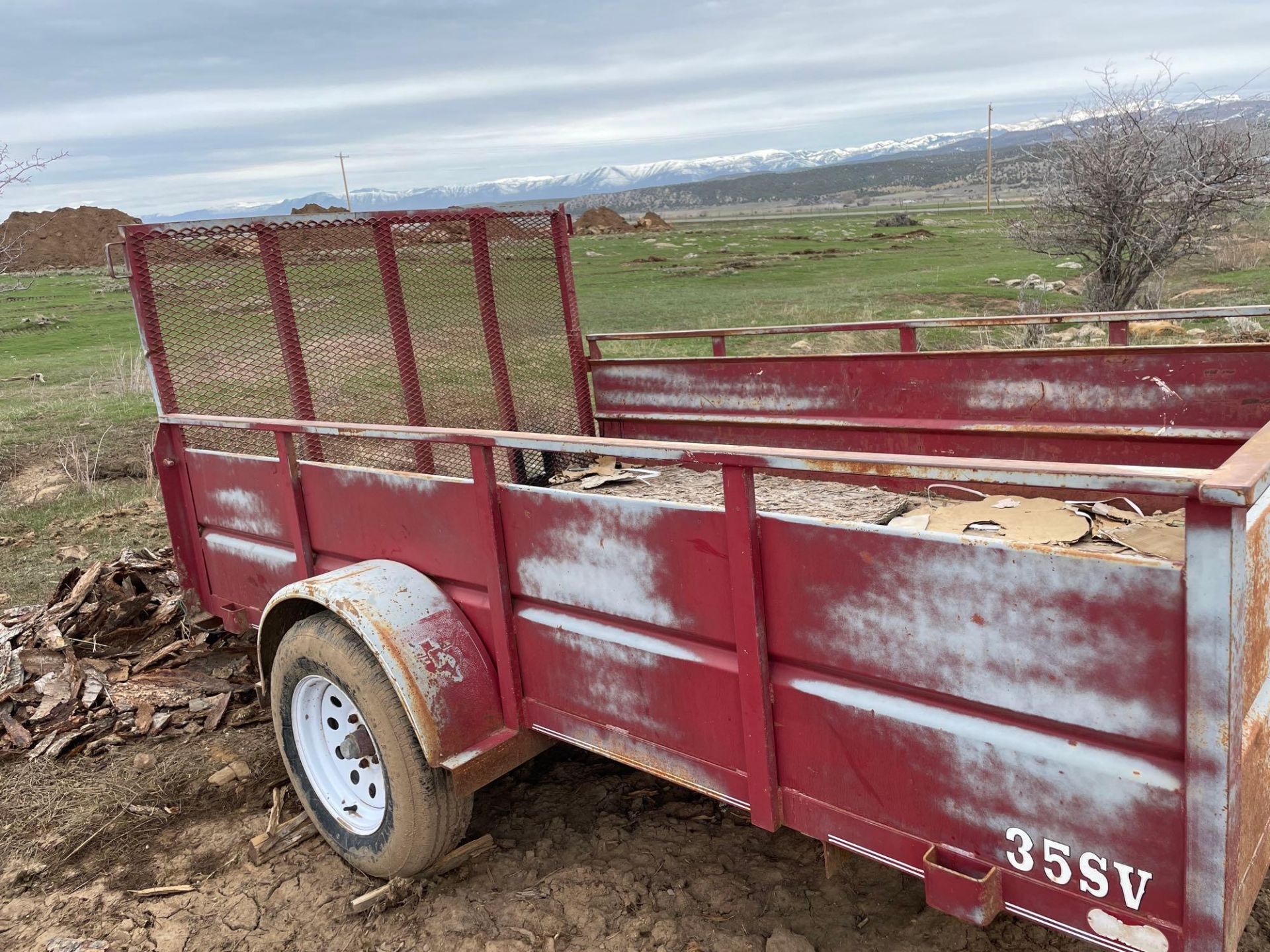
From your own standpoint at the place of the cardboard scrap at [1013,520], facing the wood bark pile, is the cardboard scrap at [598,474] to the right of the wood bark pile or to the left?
right

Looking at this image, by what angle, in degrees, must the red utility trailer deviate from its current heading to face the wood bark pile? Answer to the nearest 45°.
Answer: approximately 180°

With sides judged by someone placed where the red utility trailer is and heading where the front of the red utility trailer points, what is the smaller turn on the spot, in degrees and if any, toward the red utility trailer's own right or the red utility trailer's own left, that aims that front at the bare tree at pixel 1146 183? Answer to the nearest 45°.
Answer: approximately 90° to the red utility trailer's own left

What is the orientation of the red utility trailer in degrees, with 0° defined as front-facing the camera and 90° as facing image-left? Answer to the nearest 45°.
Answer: approximately 315°
